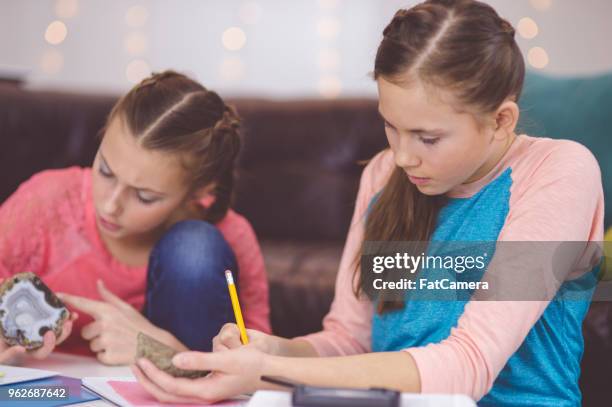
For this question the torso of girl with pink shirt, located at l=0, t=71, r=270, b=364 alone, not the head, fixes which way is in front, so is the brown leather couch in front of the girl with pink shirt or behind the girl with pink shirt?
behind

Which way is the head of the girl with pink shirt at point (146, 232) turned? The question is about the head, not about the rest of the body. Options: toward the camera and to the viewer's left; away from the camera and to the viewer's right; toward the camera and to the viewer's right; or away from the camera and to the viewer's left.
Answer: toward the camera and to the viewer's left

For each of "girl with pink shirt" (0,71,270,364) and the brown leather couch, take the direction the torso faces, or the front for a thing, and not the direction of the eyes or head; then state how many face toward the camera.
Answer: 2

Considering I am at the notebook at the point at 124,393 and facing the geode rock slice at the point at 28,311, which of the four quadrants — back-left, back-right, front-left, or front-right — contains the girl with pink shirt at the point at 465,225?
back-right

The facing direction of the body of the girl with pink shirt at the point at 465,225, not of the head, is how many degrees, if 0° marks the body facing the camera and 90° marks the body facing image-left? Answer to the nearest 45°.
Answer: approximately 45°

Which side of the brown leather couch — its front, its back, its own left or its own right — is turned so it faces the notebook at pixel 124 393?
front

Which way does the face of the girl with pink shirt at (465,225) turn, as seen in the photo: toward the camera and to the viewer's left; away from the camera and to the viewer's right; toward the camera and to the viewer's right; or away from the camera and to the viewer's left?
toward the camera and to the viewer's left

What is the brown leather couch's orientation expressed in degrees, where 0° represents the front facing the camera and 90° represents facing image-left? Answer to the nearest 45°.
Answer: approximately 0°
